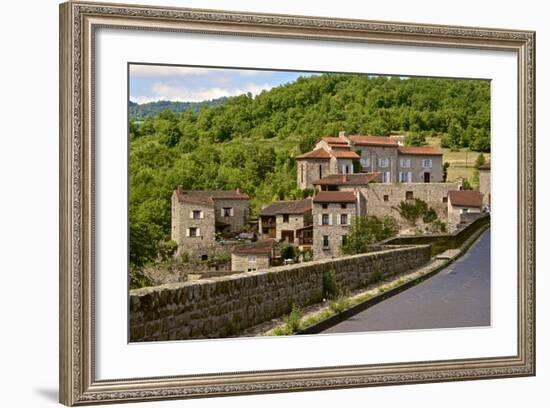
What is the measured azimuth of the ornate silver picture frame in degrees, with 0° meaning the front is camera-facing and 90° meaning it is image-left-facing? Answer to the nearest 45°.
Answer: approximately 315°
